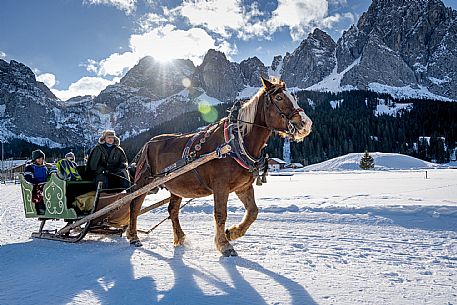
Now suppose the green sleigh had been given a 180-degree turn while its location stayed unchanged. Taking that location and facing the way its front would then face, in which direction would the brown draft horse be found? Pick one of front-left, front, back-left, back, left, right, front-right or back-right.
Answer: back-left

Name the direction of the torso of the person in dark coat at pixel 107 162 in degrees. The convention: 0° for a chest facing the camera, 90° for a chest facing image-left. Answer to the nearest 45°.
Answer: approximately 315°

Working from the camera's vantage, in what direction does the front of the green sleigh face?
facing to the right of the viewer
